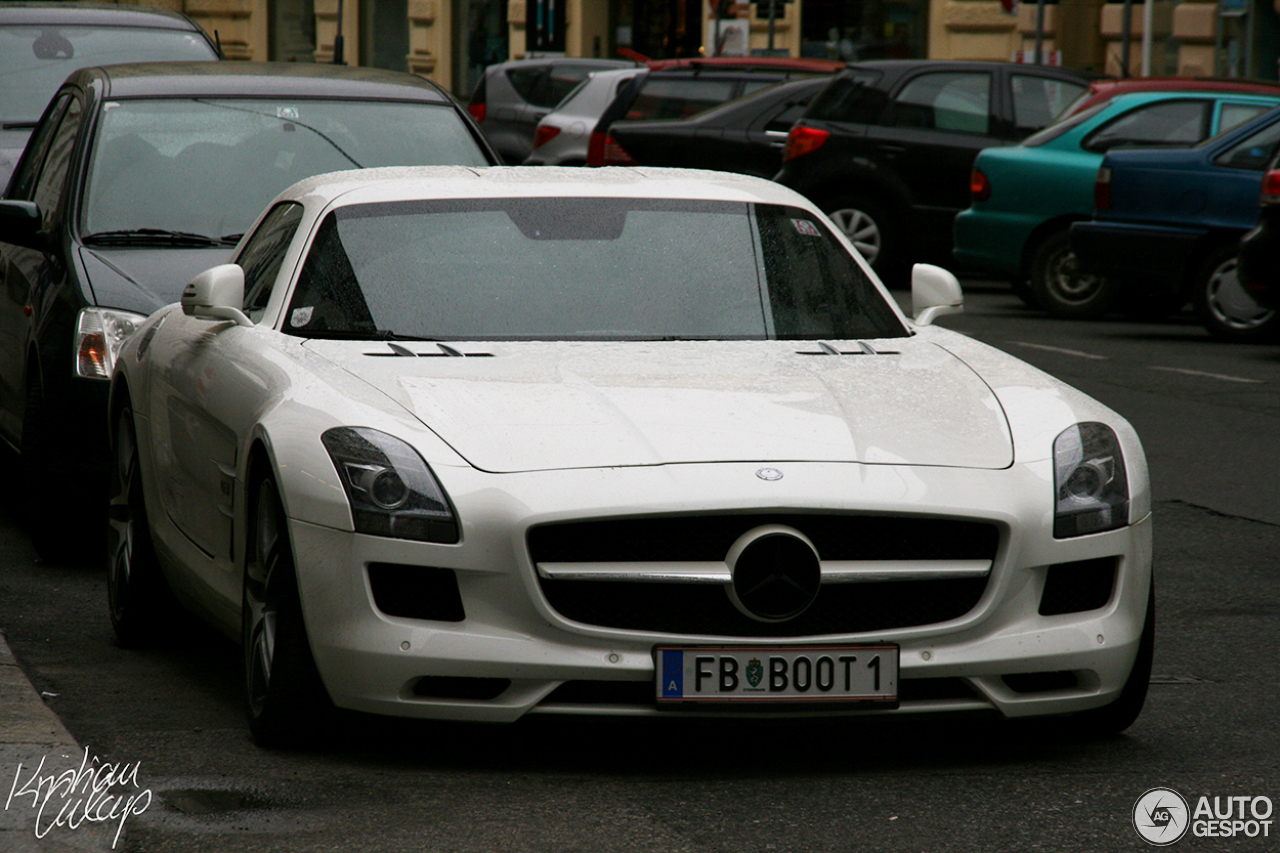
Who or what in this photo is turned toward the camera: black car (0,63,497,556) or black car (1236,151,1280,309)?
black car (0,63,497,556)

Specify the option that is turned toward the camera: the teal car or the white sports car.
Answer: the white sports car

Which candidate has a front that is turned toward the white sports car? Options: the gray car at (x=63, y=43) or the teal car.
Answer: the gray car

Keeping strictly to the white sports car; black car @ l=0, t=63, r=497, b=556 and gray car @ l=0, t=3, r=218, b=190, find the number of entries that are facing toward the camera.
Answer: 3

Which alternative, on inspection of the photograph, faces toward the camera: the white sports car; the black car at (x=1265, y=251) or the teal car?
the white sports car

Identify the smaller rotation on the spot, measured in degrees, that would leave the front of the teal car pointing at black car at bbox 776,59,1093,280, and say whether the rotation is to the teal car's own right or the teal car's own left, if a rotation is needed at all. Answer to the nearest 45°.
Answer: approximately 90° to the teal car's own left

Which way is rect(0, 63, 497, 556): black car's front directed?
toward the camera

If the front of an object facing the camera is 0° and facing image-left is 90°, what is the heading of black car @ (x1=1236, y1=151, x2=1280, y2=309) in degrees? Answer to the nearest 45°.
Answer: approximately 225°

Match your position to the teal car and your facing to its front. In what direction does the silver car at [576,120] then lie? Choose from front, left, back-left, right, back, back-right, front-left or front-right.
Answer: left

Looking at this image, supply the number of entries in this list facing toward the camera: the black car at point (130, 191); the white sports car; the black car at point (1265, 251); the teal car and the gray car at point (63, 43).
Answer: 3

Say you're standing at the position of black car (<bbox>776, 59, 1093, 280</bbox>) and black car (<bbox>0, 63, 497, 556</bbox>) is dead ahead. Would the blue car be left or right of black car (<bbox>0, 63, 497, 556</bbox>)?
left

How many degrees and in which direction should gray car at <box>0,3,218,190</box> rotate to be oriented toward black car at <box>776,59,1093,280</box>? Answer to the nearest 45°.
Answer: approximately 135° to its left

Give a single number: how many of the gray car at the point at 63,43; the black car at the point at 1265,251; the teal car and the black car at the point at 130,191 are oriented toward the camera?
2

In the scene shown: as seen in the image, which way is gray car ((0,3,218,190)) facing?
toward the camera

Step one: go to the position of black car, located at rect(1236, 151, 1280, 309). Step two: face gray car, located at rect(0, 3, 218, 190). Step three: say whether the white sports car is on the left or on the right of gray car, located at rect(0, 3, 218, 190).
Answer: left

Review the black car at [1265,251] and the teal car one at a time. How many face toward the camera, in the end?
0

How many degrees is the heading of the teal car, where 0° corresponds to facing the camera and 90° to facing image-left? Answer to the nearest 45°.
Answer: approximately 225°

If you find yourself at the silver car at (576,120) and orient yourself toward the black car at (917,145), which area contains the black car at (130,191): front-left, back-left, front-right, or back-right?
front-right

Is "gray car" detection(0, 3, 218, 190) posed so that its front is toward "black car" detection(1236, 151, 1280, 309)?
no

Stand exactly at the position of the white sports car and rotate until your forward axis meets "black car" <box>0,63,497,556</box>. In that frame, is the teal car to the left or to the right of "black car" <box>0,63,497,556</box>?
right
